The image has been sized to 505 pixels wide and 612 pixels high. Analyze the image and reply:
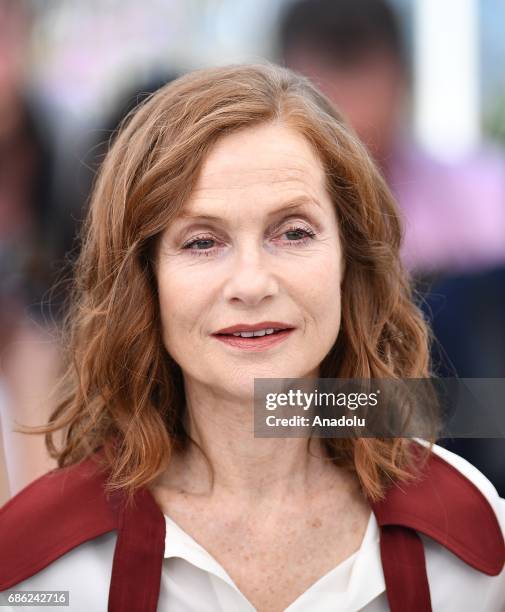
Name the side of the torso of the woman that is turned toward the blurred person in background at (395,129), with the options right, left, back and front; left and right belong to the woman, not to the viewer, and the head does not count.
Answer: back

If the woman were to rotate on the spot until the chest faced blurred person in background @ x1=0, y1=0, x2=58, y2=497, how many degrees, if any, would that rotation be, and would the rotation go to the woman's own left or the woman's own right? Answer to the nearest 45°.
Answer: approximately 135° to the woman's own right

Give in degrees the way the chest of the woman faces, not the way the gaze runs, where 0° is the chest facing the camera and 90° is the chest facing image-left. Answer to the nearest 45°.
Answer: approximately 0°

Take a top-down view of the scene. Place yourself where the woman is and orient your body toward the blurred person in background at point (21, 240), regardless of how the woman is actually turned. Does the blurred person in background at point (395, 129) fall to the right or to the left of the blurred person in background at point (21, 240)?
right
